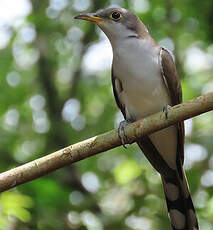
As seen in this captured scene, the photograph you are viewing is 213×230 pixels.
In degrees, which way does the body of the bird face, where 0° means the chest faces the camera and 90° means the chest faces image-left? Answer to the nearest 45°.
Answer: approximately 45°
